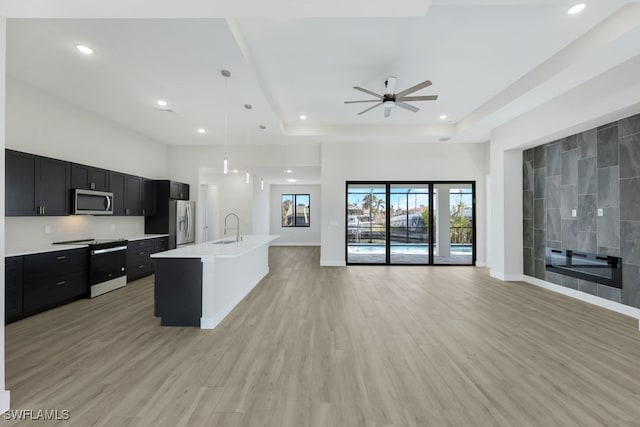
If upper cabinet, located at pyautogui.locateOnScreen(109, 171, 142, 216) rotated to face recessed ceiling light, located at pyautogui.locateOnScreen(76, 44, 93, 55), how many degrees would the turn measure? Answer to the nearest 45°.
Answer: approximately 45° to its right

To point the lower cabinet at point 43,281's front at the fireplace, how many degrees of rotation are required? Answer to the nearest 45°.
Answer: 0° — it already faces it

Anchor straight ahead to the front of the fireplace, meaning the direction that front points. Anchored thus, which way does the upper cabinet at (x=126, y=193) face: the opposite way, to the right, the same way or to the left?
the opposite way

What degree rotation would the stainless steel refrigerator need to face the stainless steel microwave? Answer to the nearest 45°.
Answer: approximately 90° to its right
